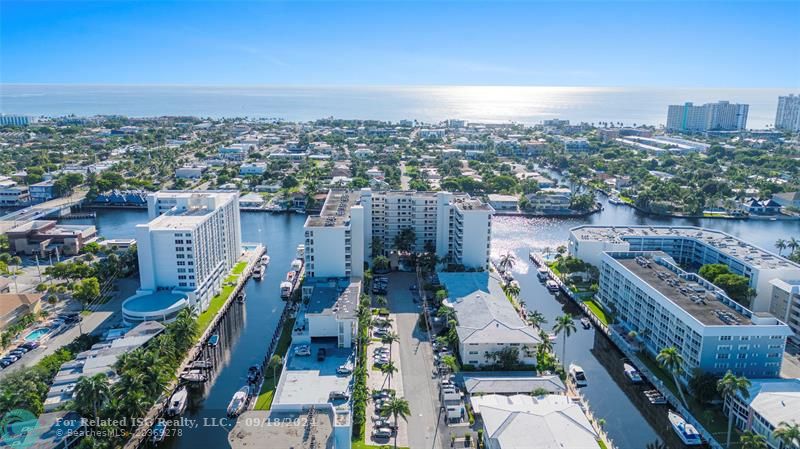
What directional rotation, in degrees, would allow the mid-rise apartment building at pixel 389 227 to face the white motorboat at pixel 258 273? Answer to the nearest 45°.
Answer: approximately 90° to its right

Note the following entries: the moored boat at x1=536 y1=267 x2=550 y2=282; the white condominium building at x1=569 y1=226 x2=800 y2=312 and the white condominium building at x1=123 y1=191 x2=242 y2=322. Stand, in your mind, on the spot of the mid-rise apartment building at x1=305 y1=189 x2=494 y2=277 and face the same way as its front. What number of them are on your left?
2

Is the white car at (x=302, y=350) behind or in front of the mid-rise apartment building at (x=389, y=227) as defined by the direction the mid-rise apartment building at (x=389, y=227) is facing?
in front

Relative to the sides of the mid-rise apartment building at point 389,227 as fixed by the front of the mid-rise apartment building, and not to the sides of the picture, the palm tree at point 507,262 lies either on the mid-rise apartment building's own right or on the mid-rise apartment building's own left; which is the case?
on the mid-rise apartment building's own left

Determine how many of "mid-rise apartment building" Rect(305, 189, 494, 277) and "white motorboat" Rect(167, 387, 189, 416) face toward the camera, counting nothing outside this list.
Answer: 1

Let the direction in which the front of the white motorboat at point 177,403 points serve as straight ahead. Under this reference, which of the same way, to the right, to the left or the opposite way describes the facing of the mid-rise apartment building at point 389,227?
the opposite way

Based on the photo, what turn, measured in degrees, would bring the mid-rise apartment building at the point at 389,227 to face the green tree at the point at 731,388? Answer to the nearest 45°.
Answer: approximately 45° to its left

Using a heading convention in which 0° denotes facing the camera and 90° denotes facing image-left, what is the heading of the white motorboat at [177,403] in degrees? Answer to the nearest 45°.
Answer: approximately 225°
